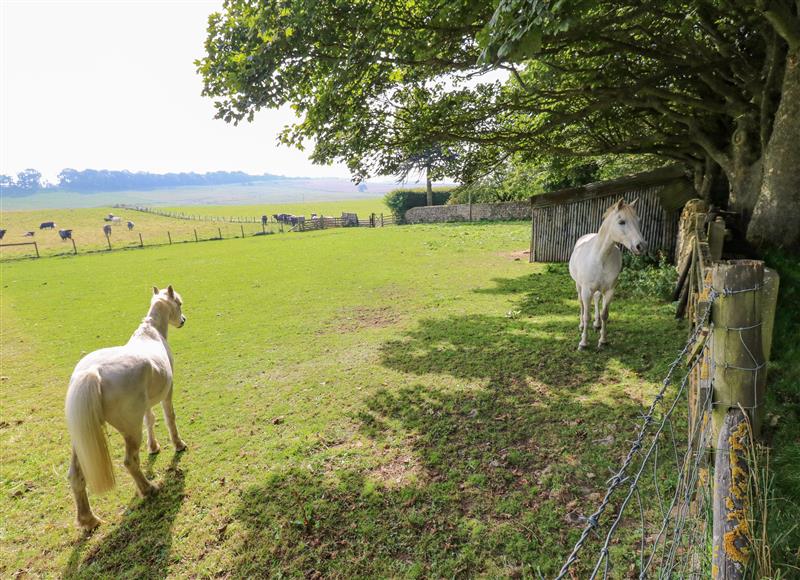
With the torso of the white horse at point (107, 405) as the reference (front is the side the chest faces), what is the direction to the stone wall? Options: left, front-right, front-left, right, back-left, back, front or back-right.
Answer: front

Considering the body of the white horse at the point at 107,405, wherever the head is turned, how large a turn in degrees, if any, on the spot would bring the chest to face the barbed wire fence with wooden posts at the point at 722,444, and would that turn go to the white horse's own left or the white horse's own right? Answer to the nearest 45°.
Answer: approximately 90° to the white horse's own right

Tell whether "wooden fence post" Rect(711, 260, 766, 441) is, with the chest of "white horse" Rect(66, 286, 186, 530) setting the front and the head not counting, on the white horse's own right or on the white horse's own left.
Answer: on the white horse's own right

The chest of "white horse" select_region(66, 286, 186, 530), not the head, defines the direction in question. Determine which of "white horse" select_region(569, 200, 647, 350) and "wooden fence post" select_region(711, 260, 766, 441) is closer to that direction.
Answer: the white horse

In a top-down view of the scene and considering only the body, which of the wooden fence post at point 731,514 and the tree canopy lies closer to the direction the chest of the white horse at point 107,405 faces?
the tree canopy

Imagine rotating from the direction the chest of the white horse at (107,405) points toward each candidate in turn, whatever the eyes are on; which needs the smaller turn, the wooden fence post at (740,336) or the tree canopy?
the tree canopy

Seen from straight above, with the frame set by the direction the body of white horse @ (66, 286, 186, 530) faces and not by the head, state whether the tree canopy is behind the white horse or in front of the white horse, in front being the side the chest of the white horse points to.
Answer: in front

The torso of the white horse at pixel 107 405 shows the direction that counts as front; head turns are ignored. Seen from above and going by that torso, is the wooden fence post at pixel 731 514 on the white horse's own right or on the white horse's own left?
on the white horse's own right

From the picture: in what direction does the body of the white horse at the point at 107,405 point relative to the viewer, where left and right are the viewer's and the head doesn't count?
facing away from the viewer and to the right of the viewer
